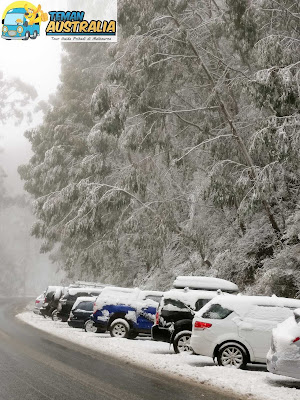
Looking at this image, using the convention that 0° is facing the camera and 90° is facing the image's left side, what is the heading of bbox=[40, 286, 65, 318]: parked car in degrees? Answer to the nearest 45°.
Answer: approximately 225°

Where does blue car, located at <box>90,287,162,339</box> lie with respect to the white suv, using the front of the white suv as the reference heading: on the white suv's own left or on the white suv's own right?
on the white suv's own left

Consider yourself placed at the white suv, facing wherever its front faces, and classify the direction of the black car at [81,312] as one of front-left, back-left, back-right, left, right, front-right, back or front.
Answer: back-left

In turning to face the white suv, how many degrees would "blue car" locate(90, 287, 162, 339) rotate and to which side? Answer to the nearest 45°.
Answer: approximately 90° to its right

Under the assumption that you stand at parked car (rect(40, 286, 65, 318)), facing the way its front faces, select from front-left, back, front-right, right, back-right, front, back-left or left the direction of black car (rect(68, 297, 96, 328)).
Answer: back-right

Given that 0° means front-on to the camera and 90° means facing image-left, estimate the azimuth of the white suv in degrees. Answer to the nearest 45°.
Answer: approximately 270°

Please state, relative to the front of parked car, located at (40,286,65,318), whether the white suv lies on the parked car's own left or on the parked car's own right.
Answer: on the parked car's own right

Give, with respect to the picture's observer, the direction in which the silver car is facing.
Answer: facing away from the viewer and to the right of the viewer

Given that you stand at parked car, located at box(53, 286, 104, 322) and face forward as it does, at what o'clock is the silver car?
The silver car is roughly at 4 o'clock from the parked car.

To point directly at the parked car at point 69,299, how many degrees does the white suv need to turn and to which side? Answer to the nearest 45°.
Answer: approximately 135° to its left

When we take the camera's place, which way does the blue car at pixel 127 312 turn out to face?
facing to the right of the viewer

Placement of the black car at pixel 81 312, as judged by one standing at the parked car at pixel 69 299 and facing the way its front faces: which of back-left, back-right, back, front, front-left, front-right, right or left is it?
back-right

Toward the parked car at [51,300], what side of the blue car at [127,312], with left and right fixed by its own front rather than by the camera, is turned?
left
